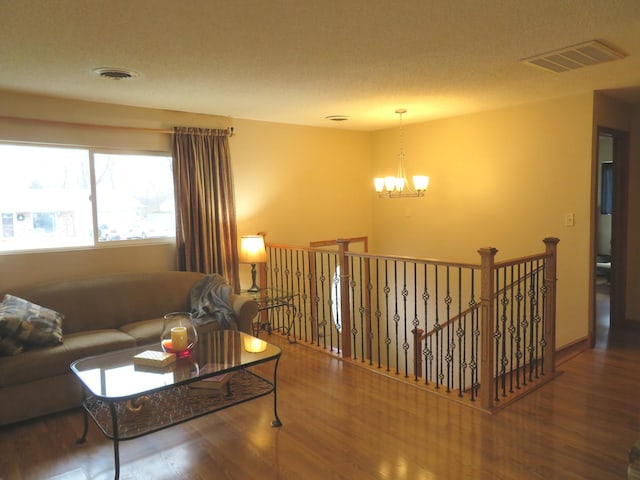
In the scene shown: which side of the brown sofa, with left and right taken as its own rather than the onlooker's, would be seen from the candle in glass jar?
front

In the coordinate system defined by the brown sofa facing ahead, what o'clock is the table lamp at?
The table lamp is roughly at 10 o'clock from the brown sofa.

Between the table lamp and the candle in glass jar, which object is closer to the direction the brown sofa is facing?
the candle in glass jar

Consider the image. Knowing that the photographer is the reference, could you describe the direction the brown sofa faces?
facing the viewer and to the right of the viewer
